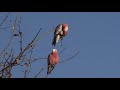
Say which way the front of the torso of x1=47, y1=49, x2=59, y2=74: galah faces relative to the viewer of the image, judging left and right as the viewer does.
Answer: facing the viewer and to the right of the viewer

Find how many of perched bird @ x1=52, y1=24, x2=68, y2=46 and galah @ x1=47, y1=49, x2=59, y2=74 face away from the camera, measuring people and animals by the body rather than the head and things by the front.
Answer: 0
